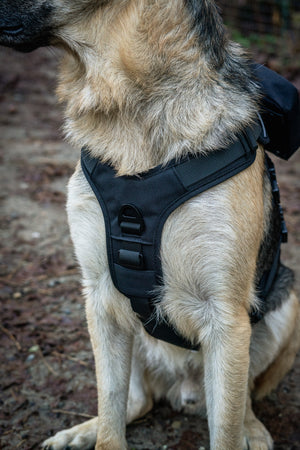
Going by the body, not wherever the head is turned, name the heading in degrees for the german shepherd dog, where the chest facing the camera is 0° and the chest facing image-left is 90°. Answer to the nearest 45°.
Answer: approximately 45°

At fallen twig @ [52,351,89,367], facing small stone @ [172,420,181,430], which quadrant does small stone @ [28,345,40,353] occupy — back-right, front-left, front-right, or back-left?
back-right
